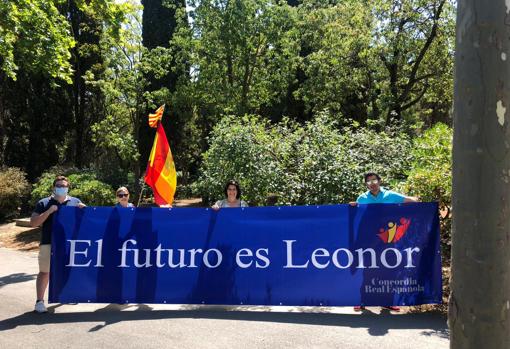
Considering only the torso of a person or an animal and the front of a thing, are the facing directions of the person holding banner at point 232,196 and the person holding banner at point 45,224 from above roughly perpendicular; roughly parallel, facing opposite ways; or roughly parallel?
roughly parallel

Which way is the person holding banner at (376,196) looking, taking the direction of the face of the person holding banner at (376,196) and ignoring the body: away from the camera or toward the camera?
toward the camera

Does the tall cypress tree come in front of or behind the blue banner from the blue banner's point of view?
behind

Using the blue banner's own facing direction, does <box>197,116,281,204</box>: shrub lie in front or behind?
behind

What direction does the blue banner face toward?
toward the camera

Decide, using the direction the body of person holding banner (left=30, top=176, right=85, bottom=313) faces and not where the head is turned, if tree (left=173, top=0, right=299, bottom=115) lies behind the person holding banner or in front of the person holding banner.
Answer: behind

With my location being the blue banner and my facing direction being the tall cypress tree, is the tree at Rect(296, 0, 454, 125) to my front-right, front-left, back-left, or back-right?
front-right

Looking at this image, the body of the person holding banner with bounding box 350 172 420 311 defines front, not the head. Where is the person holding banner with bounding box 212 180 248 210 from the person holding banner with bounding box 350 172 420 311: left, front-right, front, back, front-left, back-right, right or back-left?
right

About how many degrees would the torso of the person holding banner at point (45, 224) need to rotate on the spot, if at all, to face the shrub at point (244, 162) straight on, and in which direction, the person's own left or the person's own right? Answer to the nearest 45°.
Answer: approximately 135° to the person's own left

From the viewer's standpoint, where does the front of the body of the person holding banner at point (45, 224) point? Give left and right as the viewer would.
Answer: facing the viewer

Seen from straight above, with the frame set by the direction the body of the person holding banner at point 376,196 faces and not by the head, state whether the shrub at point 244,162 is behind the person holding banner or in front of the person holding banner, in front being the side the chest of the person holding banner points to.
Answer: behind

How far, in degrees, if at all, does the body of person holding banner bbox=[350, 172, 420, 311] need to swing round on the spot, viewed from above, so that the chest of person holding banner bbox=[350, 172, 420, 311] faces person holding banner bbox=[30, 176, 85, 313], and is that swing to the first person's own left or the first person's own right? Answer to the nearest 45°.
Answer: approximately 90° to the first person's own right
